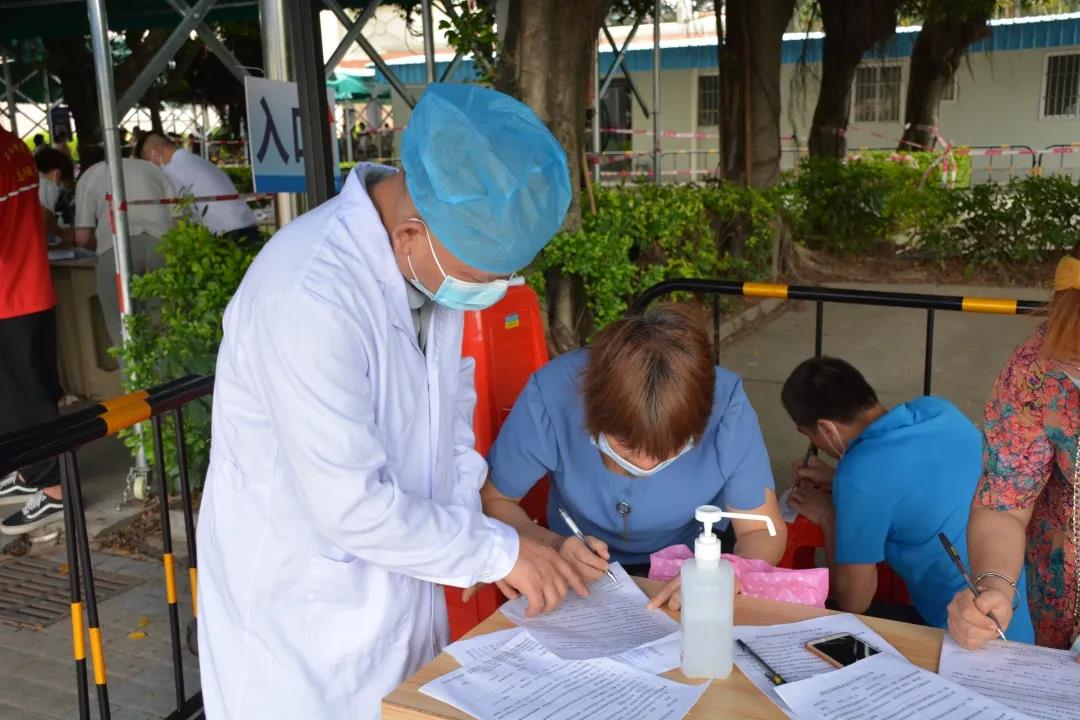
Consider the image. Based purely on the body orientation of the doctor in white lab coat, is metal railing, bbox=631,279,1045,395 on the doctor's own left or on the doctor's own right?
on the doctor's own left

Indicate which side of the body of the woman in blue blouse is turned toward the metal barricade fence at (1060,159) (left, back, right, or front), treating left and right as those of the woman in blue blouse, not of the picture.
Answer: back

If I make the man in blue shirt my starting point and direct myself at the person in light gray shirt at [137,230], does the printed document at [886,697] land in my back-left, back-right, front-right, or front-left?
back-left

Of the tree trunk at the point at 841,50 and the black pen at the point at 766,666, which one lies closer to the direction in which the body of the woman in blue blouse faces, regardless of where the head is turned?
the black pen

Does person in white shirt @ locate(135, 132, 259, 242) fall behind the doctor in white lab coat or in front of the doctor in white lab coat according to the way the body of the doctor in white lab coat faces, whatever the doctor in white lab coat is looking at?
behind

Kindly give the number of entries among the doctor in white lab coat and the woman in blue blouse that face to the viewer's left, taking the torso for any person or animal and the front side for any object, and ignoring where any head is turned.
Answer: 0

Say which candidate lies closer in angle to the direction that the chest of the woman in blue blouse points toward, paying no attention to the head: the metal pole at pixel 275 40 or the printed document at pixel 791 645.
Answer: the printed document

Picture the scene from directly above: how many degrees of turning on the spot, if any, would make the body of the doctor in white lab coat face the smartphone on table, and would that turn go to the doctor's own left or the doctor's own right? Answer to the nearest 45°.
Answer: approximately 45° to the doctor's own left

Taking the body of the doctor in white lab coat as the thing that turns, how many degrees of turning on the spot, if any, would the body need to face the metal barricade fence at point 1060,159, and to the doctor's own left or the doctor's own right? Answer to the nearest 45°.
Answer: approximately 90° to the doctor's own left

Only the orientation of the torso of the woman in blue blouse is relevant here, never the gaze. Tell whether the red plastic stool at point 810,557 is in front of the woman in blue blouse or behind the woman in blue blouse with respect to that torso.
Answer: behind

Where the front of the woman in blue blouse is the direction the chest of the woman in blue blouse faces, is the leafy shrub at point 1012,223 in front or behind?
behind

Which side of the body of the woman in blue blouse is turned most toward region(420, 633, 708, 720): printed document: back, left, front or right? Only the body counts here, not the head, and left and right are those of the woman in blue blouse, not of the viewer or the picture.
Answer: front

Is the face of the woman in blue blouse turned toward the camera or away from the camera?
toward the camera

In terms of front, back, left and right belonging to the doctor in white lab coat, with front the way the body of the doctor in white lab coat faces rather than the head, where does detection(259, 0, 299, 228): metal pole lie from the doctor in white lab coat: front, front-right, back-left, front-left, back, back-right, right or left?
back-left

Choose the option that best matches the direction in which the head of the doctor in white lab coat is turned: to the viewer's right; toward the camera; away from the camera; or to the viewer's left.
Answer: to the viewer's right

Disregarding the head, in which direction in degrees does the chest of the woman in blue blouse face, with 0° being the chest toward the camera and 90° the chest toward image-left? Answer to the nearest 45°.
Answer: approximately 0°

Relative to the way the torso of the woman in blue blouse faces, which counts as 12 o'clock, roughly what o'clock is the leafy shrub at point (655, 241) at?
The leafy shrub is roughly at 6 o'clock from the woman in blue blouse.

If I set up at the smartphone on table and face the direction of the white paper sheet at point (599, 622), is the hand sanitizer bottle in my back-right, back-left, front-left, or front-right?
front-left

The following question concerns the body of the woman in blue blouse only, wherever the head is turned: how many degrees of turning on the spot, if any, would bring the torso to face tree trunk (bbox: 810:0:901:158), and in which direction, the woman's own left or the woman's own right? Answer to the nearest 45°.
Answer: approximately 180°
